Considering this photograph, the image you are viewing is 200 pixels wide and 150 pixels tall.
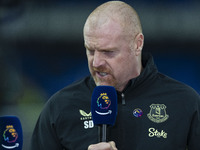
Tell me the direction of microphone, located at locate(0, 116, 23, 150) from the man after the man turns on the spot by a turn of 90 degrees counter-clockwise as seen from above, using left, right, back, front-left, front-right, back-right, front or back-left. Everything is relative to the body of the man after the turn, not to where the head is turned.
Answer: back-right

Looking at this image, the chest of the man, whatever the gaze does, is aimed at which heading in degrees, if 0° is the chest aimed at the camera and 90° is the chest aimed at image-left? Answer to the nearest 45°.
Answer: approximately 0°

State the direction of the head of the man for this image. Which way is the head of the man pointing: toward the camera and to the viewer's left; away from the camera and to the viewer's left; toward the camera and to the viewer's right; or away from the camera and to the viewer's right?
toward the camera and to the viewer's left
